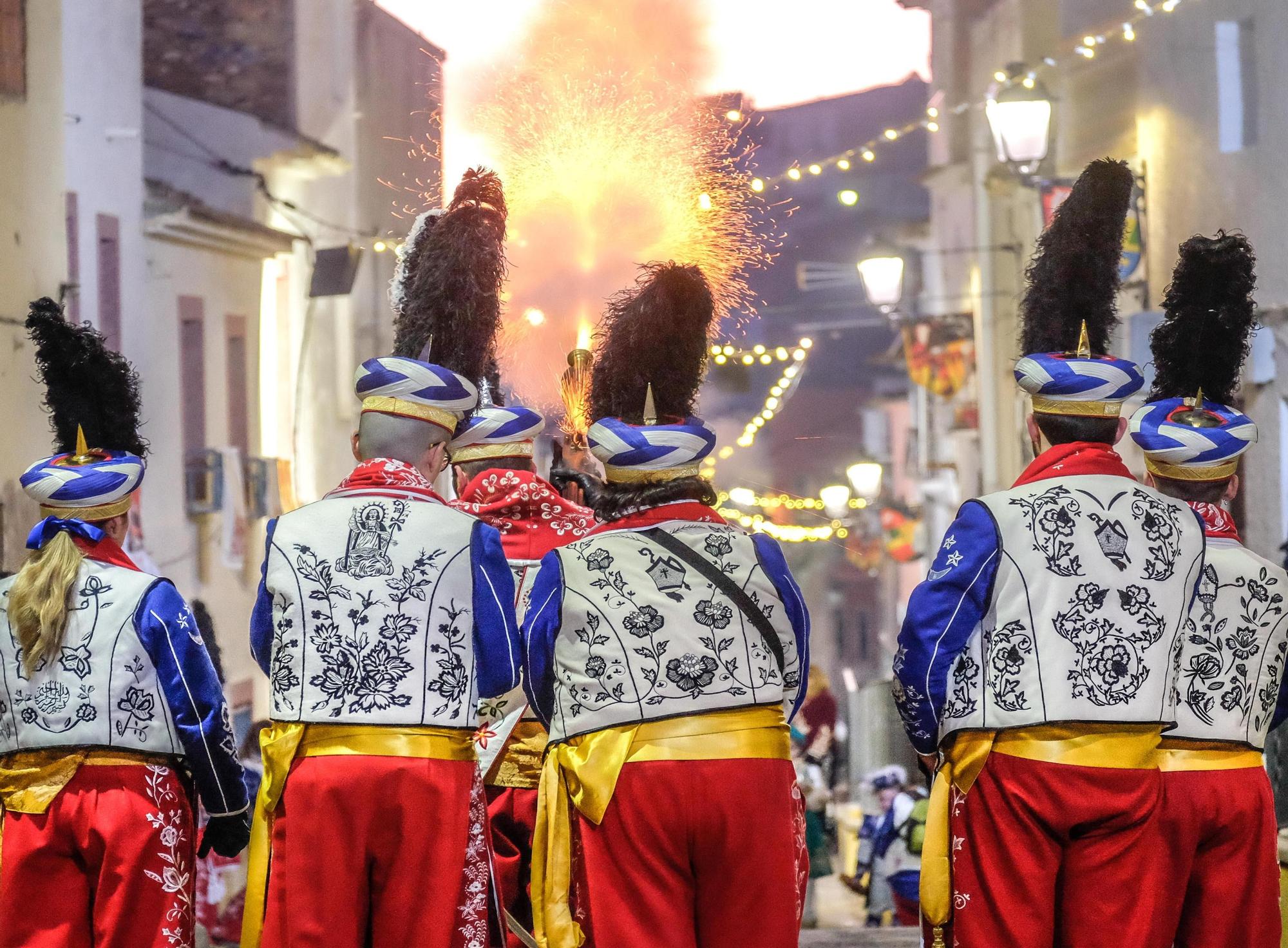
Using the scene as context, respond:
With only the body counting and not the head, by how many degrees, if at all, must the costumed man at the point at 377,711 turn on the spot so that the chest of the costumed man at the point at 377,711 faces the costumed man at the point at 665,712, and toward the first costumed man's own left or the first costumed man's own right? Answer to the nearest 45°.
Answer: approximately 90° to the first costumed man's own right

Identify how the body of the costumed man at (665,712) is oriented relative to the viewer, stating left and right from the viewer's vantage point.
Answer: facing away from the viewer

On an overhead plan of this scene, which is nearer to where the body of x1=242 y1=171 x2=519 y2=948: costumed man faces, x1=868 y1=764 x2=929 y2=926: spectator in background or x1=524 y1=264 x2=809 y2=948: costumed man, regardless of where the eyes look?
the spectator in background

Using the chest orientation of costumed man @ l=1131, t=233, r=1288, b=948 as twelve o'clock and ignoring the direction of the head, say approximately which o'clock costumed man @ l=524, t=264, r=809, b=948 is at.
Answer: costumed man @ l=524, t=264, r=809, b=948 is roughly at 8 o'clock from costumed man @ l=1131, t=233, r=1288, b=948.

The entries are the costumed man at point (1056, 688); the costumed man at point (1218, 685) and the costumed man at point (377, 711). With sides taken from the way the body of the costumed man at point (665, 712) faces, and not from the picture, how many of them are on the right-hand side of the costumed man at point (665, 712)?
2

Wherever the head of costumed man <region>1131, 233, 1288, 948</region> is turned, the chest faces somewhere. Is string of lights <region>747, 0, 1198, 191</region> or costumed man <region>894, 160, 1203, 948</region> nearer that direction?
the string of lights

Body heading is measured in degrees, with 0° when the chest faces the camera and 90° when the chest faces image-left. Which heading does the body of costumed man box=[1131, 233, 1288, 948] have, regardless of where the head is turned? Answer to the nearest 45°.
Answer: approximately 180°

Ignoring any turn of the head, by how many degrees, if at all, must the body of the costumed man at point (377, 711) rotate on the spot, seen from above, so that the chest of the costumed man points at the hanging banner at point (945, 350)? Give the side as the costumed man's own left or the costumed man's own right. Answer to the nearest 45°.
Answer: approximately 45° to the costumed man's own right

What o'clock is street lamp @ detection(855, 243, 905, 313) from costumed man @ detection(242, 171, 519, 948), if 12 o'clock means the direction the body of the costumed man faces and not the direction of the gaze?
The street lamp is roughly at 1 o'clock from the costumed man.

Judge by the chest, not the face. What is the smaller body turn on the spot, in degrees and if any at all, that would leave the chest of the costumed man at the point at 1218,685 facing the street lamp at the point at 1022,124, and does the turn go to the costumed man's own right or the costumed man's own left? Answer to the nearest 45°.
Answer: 0° — they already face it

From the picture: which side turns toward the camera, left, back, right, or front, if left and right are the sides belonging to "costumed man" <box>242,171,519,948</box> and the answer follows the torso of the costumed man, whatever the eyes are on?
back
